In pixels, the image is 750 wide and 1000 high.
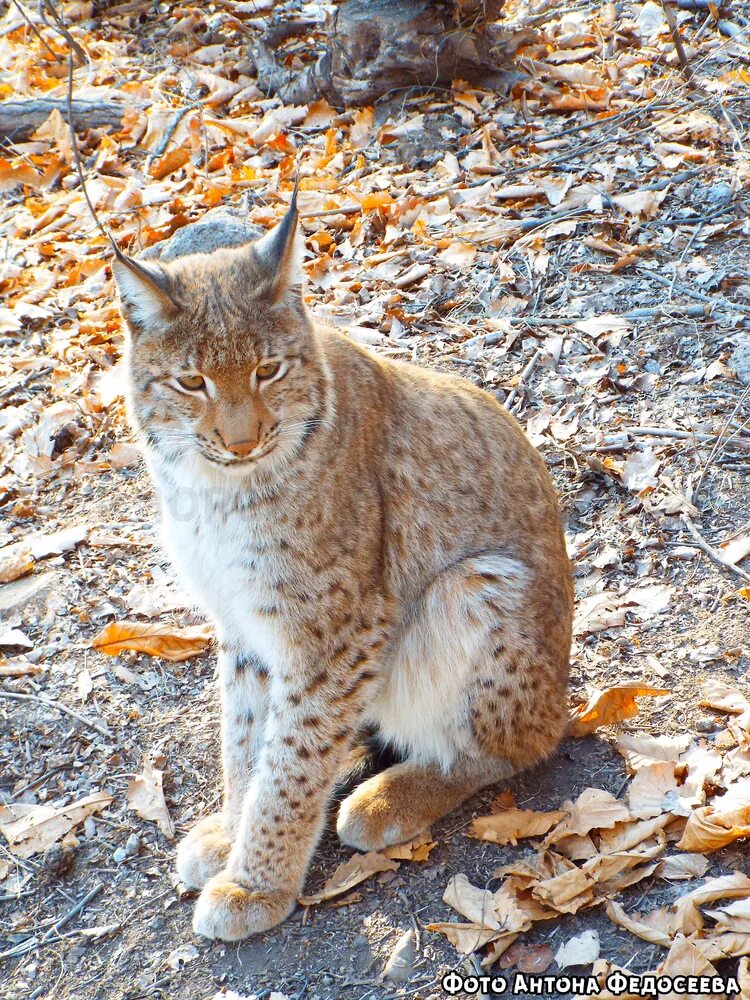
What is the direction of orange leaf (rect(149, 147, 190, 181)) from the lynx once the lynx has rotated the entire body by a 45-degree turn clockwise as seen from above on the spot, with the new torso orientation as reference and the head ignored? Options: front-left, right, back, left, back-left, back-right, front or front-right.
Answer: right

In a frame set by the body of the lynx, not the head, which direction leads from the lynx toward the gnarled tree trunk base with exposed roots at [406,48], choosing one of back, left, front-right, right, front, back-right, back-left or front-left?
back-right

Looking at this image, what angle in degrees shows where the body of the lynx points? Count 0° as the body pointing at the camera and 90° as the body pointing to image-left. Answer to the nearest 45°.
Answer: approximately 45°

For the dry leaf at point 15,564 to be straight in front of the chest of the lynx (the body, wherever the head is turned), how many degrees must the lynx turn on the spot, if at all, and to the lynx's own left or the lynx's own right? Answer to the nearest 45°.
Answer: approximately 90° to the lynx's own right

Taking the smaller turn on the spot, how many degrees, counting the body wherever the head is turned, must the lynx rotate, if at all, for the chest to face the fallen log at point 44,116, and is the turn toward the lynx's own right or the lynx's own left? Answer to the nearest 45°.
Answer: approximately 135° to the lynx's own right

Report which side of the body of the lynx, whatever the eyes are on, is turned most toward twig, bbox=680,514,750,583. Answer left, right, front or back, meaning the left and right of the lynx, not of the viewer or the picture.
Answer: back

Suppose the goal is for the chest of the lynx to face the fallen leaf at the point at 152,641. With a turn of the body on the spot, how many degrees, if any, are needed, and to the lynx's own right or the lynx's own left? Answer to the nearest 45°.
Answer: approximately 90° to the lynx's own right

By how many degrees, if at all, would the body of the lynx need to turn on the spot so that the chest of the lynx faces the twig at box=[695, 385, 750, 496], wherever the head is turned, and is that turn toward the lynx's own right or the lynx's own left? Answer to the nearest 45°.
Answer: approximately 180°

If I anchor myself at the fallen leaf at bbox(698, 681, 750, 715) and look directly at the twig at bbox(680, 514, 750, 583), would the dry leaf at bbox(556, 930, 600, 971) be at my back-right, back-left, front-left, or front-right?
back-left
